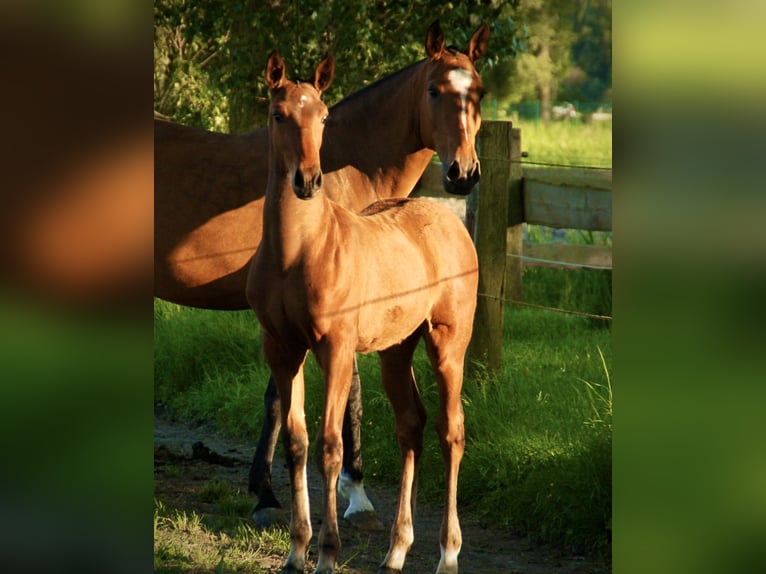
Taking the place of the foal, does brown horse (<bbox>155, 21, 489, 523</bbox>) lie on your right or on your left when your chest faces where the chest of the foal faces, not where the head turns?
on your right

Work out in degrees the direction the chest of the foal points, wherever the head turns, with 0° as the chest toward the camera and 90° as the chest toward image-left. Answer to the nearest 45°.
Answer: approximately 45°

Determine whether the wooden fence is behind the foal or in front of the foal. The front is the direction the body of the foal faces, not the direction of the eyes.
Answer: behind
